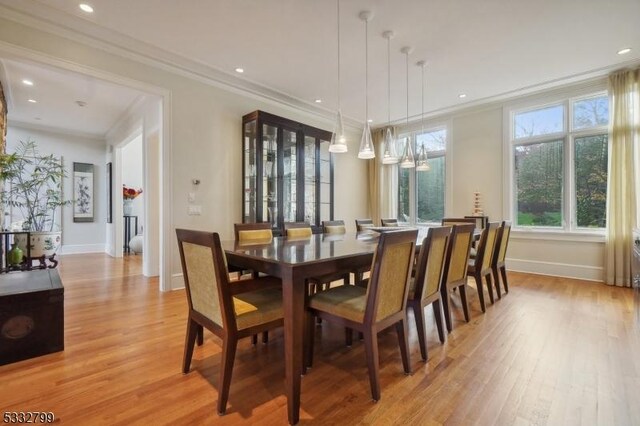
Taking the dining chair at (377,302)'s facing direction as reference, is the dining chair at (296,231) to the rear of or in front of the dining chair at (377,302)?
in front

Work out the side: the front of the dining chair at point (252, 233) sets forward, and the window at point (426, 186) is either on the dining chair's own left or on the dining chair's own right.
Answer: on the dining chair's own left

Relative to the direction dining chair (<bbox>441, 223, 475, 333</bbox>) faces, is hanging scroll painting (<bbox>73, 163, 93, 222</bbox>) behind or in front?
in front

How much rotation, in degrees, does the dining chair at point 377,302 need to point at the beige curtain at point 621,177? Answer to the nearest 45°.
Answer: approximately 90° to its right

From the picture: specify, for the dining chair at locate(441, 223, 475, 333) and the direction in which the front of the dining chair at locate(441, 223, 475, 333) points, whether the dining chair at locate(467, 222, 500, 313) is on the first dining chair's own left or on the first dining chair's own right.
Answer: on the first dining chair's own right

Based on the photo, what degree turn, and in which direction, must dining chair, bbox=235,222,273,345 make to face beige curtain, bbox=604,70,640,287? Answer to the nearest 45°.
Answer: approximately 45° to its left

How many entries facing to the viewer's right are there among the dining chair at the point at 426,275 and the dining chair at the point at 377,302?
0

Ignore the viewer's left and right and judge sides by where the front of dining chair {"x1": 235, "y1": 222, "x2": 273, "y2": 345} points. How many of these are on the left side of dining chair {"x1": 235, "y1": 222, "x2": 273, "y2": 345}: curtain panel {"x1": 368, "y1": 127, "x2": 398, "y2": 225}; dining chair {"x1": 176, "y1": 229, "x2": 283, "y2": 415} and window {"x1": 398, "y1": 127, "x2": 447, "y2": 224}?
2

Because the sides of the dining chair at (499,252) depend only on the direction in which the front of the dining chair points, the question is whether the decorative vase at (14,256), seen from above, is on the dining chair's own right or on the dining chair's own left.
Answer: on the dining chair's own left

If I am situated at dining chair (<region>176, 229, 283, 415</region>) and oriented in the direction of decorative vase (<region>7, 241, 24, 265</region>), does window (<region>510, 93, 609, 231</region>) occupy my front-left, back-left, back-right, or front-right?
back-right

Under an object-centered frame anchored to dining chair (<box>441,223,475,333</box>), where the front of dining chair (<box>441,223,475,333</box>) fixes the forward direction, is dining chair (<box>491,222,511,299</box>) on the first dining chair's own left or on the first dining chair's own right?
on the first dining chair's own right

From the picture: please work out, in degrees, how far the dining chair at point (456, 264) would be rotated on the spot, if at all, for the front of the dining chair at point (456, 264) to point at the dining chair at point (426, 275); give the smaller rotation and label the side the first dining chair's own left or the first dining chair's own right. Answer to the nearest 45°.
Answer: approximately 135° to the first dining chair's own left

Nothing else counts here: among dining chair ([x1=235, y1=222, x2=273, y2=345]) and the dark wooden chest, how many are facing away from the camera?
0

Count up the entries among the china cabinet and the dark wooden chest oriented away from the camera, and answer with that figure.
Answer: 0

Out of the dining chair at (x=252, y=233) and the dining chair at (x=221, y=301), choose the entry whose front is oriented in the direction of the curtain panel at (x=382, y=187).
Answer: the dining chair at (x=221, y=301)
